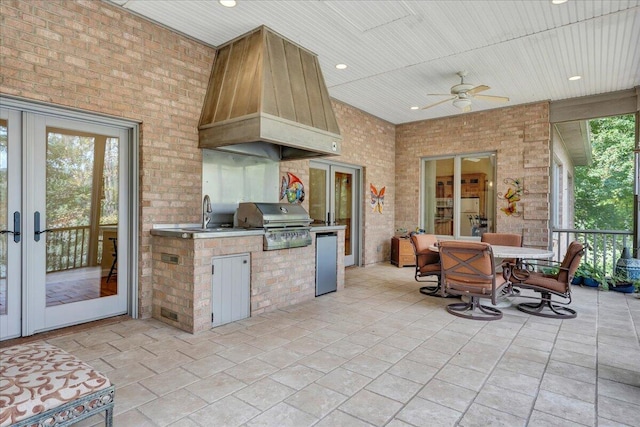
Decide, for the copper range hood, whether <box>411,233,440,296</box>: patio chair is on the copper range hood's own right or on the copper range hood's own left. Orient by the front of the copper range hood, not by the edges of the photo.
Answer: on the copper range hood's own left

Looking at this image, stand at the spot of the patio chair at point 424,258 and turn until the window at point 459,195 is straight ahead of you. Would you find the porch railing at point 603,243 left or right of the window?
right

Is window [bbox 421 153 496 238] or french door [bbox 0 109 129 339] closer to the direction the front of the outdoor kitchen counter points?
the window

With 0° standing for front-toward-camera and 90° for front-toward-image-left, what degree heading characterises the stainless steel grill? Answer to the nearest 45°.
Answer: approximately 315°

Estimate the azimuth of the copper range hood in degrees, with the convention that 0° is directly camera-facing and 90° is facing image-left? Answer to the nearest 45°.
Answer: approximately 315°

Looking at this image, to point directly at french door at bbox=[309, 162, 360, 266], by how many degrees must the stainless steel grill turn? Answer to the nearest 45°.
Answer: approximately 90° to its left

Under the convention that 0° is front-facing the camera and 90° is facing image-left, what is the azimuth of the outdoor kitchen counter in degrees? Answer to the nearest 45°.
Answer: approximately 315°
